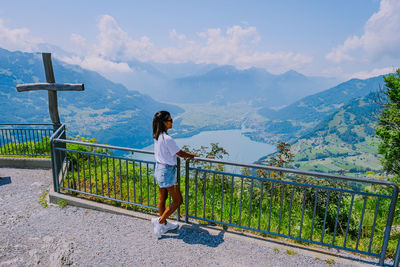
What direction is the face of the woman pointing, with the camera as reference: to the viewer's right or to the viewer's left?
to the viewer's right

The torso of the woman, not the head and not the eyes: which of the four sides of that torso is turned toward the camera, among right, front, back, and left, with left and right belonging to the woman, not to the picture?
right

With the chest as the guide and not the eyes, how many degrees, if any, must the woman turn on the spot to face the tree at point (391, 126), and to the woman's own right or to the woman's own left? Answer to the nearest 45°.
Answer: approximately 45° to the woman's own left

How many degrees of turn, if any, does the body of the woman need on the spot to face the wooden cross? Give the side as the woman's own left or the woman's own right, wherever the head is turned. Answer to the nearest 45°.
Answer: approximately 135° to the woman's own left

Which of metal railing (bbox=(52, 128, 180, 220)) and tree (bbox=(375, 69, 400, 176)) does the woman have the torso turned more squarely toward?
the tree

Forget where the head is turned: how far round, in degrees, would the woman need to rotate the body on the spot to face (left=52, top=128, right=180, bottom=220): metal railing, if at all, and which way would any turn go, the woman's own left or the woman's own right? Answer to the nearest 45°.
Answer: approximately 135° to the woman's own left

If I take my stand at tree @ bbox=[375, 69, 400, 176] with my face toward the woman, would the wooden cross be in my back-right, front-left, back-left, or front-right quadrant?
front-right
